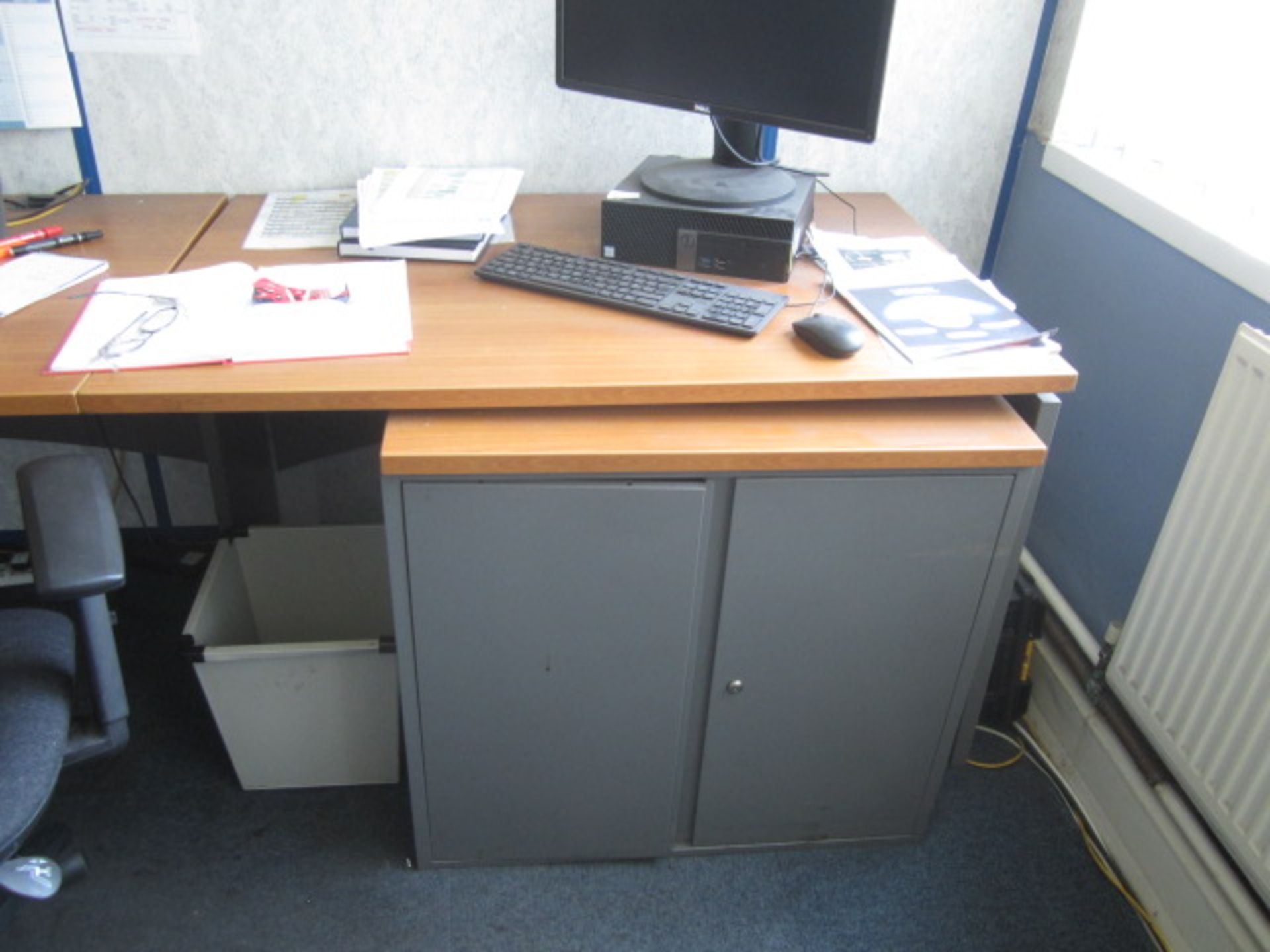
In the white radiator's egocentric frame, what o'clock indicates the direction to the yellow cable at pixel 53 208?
The yellow cable is roughly at 1 o'clock from the white radiator.

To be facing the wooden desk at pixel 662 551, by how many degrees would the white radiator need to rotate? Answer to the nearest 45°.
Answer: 0° — it already faces it

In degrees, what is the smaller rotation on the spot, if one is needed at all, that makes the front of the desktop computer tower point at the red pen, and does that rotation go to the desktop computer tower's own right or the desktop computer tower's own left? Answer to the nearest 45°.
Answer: approximately 90° to the desktop computer tower's own right

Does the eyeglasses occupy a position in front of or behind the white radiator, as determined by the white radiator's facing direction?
in front

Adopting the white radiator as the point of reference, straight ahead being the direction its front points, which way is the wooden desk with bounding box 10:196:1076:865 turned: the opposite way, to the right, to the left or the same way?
to the left

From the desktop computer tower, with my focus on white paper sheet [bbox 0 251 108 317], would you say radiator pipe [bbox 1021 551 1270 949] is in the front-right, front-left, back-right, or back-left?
back-left

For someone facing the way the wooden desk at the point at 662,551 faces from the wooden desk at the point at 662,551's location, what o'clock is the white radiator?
The white radiator is roughly at 9 o'clock from the wooden desk.

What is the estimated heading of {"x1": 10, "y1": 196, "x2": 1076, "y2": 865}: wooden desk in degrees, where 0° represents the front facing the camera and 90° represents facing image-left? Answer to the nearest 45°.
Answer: approximately 0°

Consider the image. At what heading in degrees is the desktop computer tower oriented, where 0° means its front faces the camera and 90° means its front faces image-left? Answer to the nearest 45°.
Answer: approximately 0°

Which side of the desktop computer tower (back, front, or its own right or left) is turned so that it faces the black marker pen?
right

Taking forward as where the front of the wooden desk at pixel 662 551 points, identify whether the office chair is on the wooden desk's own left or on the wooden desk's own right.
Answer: on the wooden desk's own right

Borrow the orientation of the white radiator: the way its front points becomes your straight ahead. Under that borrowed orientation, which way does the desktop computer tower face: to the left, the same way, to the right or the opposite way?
to the left

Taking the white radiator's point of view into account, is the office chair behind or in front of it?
in front

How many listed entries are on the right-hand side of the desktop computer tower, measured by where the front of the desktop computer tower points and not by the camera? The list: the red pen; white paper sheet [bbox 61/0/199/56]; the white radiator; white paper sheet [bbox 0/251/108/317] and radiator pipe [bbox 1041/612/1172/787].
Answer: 3

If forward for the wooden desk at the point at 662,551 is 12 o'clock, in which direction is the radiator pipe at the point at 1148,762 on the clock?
The radiator pipe is roughly at 9 o'clock from the wooden desk.

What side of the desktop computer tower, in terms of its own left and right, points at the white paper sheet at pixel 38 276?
right
